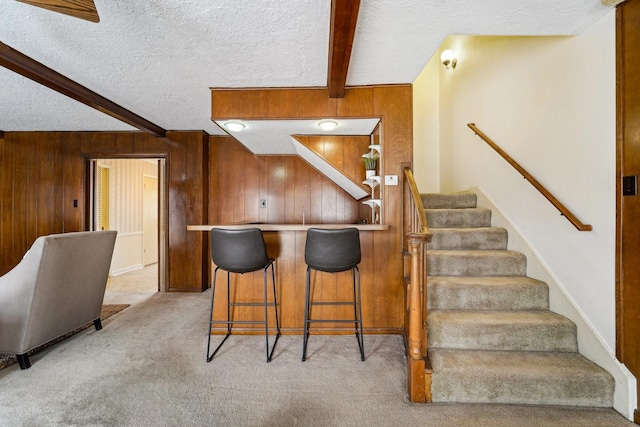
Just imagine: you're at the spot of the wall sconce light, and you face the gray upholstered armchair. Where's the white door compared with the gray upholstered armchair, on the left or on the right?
right

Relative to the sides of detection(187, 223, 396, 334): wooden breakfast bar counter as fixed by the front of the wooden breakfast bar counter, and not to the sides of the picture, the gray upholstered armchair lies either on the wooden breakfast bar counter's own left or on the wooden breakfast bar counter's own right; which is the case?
on the wooden breakfast bar counter's own right

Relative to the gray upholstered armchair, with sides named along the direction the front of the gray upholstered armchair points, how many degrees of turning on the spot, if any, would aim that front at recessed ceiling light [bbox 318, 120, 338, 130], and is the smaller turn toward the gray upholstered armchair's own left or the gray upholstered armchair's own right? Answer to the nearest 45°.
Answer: approximately 135° to the gray upholstered armchair's own right

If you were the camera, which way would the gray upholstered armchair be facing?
facing away from the viewer and to the left of the viewer

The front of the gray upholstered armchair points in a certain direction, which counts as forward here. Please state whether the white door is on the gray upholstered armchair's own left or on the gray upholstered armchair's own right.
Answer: on the gray upholstered armchair's own right

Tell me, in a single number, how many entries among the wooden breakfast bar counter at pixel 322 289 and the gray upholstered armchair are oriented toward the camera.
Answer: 1
